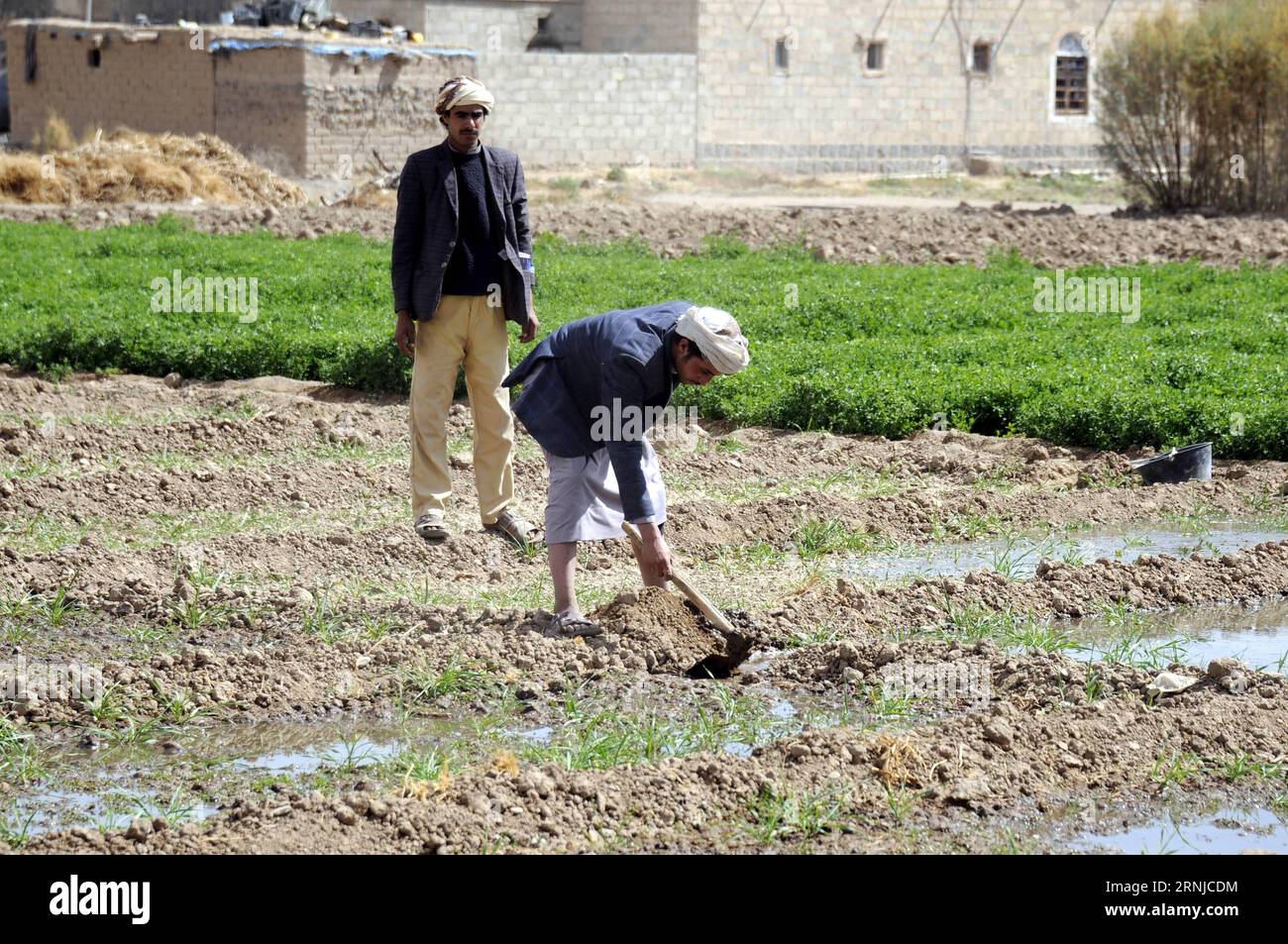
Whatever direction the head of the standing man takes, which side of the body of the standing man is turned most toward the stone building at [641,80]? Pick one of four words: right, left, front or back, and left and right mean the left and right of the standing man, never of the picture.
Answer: back

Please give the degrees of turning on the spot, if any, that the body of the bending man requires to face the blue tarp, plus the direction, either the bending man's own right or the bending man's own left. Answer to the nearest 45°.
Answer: approximately 90° to the bending man's own left

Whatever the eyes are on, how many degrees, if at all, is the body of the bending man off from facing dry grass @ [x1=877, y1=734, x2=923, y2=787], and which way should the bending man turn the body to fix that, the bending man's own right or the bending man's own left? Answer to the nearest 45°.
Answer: approximately 45° to the bending man's own right

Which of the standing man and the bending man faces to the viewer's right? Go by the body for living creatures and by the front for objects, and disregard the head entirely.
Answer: the bending man

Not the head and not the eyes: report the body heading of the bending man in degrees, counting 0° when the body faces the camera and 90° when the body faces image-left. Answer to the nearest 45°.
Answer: approximately 270°

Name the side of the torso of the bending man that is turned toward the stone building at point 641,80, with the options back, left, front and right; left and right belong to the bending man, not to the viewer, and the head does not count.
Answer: left

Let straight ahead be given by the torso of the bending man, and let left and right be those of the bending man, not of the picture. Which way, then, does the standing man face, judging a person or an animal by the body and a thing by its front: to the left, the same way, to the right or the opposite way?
to the right

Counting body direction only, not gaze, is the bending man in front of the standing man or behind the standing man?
in front

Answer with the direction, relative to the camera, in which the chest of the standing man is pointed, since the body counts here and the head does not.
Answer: toward the camera

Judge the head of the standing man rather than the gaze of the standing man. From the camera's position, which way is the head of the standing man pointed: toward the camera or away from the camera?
toward the camera

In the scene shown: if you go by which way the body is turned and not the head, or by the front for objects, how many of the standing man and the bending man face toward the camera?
1
